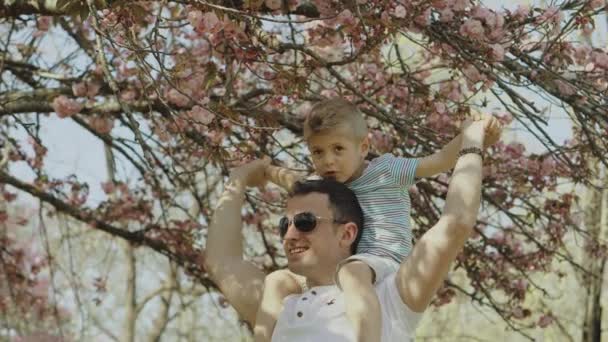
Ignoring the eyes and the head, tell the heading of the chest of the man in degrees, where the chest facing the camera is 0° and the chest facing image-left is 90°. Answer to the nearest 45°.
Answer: approximately 45°

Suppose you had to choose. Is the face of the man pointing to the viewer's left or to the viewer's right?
to the viewer's left
